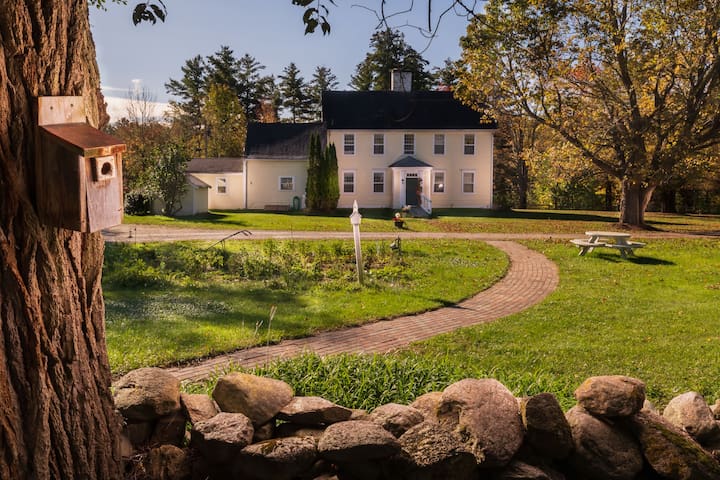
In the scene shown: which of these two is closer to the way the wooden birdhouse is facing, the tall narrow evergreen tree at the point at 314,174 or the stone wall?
the stone wall

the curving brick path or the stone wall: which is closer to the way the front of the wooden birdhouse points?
the stone wall

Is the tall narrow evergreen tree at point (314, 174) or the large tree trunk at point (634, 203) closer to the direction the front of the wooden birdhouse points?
the large tree trunk

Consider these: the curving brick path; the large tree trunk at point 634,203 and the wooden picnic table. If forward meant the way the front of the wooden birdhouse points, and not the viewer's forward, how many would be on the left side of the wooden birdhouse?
3

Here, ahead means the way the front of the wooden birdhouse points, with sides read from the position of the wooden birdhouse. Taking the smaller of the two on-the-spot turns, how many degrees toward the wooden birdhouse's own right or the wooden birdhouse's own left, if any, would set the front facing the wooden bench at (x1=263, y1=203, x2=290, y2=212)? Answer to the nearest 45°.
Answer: approximately 135° to the wooden birdhouse's own left

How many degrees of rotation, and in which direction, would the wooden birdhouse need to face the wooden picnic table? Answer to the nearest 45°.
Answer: approximately 90° to its left

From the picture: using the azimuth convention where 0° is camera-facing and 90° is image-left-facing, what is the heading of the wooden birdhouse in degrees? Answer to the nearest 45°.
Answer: approximately 315°

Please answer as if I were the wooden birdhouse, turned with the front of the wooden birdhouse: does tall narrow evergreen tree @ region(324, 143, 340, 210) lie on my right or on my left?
on my left

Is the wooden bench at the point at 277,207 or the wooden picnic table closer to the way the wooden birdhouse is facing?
the wooden picnic table

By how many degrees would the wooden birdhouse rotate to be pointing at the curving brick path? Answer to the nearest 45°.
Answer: approximately 90° to its left

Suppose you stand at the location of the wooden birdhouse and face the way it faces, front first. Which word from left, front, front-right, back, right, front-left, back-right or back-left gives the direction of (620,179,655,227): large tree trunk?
left

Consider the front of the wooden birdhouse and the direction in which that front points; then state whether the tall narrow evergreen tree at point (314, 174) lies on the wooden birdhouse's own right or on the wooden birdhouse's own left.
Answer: on the wooden birdhouse's own left

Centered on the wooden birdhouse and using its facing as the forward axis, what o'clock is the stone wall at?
The stone wall is roughly at 10 o'clock from the wooden birdhouse.
